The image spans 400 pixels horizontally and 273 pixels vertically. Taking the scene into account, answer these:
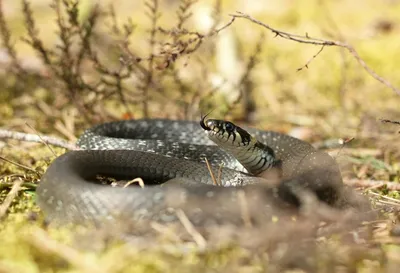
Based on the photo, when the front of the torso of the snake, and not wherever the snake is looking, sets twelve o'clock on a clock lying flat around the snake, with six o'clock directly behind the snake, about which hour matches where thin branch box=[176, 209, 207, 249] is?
The thin branch is roughly at 9 o'clock from the snake.

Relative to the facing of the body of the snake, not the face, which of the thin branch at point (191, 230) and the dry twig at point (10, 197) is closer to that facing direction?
the dry twig

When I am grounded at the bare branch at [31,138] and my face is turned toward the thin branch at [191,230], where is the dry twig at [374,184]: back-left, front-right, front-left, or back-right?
front-left

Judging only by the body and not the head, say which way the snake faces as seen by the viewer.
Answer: to the viewer's left

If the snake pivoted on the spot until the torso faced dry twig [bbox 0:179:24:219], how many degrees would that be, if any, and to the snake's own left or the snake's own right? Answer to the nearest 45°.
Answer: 0° — it already faces it

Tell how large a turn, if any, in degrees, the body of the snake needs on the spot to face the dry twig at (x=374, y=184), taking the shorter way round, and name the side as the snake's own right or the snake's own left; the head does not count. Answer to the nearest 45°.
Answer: approximately 180°

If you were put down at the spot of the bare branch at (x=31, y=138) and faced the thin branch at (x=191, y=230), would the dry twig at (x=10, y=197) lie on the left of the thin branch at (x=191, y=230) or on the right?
right
